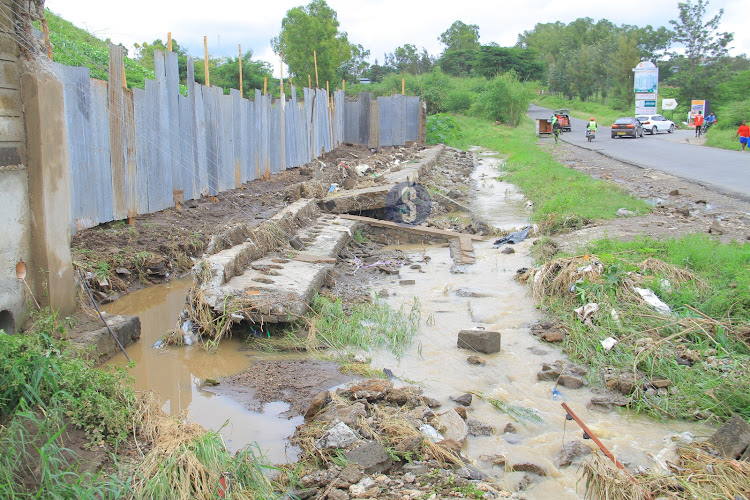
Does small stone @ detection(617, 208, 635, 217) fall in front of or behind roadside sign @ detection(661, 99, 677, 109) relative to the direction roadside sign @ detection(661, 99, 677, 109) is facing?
in front

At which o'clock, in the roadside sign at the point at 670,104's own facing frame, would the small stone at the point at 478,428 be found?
The small stone is roughly at 12 o'clock from the roadside sign.

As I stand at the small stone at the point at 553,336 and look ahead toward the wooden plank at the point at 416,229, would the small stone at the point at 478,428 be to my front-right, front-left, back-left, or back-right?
back-left

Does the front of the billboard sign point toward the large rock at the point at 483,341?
yes

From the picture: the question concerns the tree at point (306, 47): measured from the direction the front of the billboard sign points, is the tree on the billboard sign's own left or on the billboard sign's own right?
on the billboard sign's own right

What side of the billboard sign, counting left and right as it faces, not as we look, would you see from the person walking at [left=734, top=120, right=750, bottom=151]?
front

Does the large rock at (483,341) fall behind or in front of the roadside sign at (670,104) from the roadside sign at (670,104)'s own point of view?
in front

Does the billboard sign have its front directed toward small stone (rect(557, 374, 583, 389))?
yes

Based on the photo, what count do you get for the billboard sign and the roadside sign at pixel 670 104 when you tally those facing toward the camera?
2

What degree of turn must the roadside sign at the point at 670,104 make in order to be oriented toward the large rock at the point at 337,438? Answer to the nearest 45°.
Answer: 0° — it already faces it

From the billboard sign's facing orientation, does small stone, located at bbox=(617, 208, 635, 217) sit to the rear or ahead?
ahead

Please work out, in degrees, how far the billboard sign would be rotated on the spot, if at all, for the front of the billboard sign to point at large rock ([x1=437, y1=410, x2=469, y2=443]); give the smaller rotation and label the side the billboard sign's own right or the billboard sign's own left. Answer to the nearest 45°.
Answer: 0° — it already faces it

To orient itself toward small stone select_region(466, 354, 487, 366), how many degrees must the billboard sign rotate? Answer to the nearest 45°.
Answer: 0° — it already faces it
